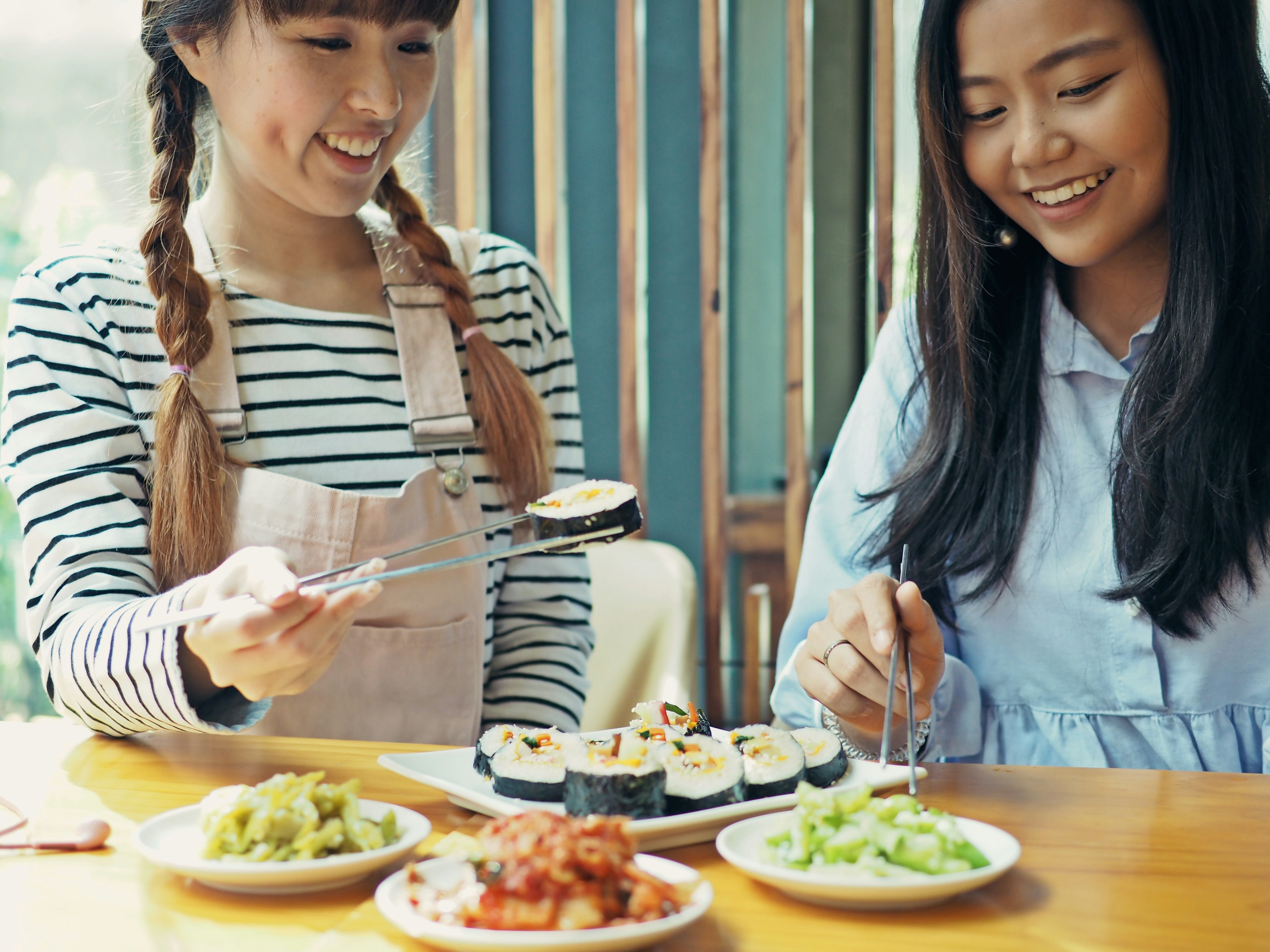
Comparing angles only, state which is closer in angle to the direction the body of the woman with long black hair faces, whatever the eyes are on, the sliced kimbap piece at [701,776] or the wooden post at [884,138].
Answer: the sliced kimbap piece

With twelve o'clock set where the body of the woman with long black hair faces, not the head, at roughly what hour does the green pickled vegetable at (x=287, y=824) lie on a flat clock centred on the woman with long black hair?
The green pickled vegetable is roughly at 1 o'clock from the woman with long black hair.

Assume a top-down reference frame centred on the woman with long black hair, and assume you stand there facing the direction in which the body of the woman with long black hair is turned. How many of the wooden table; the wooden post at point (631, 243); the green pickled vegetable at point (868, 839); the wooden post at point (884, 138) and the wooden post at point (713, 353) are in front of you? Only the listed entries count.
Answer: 2

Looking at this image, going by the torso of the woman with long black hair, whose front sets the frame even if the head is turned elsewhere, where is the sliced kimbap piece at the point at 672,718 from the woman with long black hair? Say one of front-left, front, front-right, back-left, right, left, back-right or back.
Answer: front-right

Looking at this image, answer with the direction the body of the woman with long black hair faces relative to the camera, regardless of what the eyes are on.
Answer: toward the camera

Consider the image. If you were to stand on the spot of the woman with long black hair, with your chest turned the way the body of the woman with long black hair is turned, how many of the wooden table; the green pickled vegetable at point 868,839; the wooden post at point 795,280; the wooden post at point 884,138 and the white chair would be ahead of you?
2

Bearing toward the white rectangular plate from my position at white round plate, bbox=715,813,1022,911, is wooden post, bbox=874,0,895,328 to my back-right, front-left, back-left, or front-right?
front-right

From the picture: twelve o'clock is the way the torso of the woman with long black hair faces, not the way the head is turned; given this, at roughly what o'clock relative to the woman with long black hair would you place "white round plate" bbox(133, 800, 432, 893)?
The white round plate is roughly at 1 o'clock from the woman with long black hair.

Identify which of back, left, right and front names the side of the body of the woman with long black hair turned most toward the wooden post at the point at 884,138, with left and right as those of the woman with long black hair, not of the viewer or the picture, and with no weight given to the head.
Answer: back

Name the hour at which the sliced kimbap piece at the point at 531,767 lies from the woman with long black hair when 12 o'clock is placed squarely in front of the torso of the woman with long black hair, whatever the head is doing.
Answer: The sliced kimbap piece is roughly at 1 o'clock from the woman with long black hair.

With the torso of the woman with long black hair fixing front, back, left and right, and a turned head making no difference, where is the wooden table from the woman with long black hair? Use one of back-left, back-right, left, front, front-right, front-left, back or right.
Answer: front

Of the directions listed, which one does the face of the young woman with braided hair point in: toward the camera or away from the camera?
toward the camera

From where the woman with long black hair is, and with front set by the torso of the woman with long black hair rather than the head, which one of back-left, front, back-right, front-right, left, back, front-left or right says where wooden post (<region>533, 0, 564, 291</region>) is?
back-right

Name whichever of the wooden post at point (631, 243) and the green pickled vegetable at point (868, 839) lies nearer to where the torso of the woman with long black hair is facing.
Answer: the green pickled vegetable

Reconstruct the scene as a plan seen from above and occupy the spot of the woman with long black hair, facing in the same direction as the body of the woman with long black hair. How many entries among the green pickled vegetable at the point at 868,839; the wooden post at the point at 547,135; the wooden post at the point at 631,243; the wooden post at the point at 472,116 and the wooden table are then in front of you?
2

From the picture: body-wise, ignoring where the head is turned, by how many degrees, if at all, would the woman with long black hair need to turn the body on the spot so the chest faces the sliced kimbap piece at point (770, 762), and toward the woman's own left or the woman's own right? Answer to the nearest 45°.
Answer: approximately 45° to the woman's own right

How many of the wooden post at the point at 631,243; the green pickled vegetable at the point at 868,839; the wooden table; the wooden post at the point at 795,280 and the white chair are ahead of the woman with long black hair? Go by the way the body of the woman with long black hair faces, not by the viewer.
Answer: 2

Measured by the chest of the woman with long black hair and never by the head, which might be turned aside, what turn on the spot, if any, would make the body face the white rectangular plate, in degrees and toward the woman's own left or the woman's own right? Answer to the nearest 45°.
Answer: approximately 45° to the woman's own right
